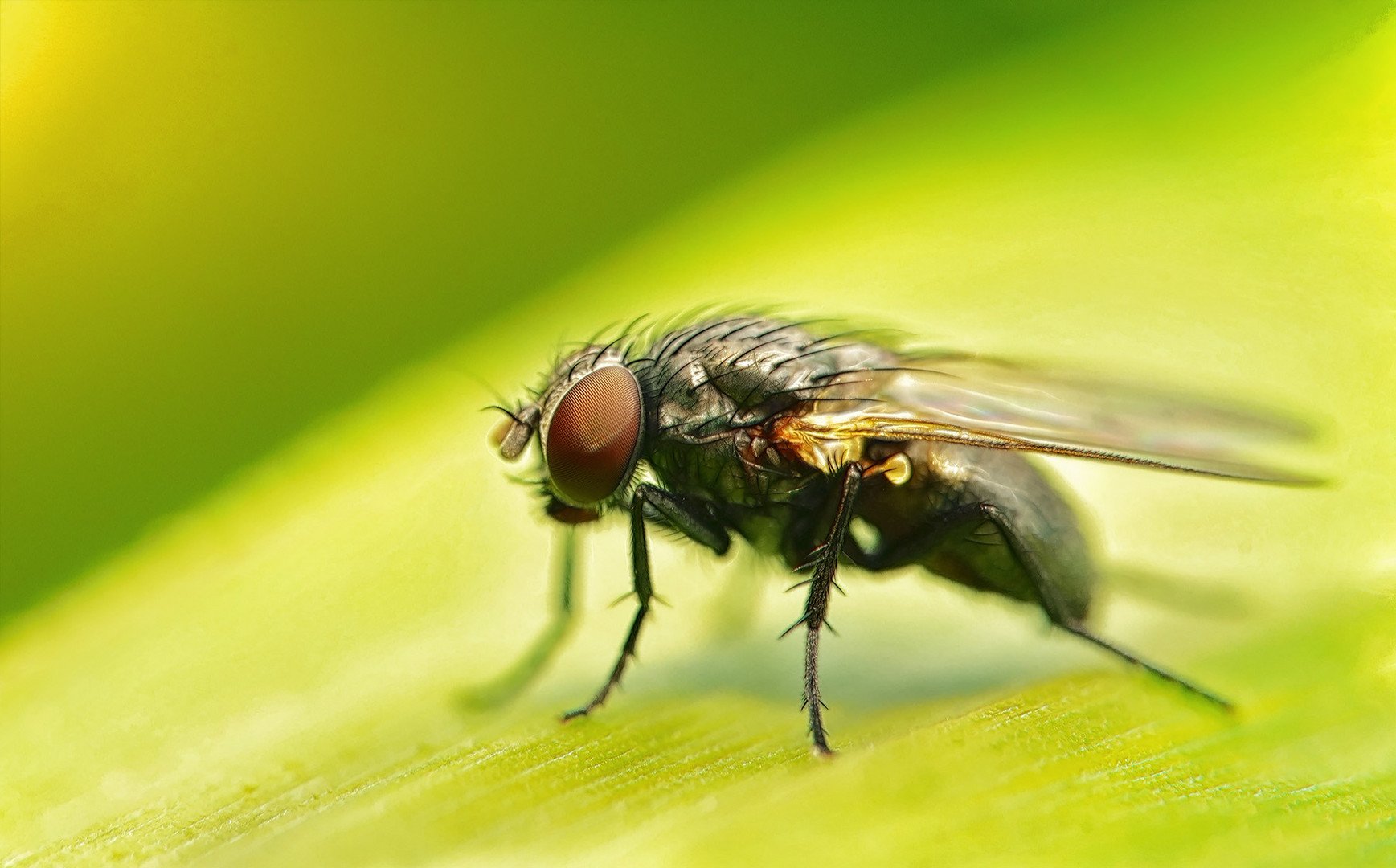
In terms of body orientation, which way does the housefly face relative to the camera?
to the viewer's left
